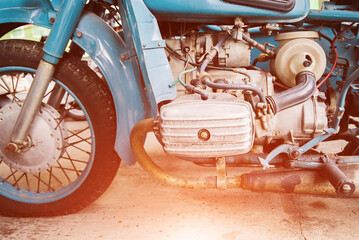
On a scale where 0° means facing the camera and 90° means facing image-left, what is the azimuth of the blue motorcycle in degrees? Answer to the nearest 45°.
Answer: approximately 90°
